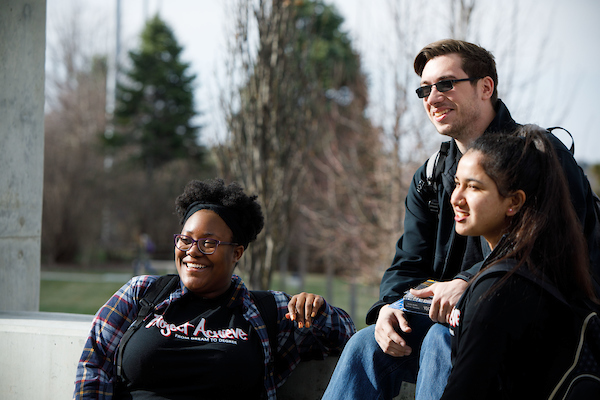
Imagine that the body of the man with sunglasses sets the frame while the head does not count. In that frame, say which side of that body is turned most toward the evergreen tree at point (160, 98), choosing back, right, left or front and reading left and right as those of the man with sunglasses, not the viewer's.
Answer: right

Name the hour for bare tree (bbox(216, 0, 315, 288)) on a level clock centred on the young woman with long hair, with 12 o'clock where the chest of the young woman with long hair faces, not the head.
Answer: The bare tree is roughly at 2 o'clock from the young woman with long hair.

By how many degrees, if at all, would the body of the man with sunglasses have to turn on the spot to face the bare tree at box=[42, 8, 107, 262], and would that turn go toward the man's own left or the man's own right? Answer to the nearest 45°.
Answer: approximately 90° to the man's own right

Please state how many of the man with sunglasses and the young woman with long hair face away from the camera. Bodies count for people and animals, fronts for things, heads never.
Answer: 0

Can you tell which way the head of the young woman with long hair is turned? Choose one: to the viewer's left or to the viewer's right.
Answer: to the viewer's left

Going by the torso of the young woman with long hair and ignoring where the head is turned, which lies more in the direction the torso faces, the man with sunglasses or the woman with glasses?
the woman with glasses

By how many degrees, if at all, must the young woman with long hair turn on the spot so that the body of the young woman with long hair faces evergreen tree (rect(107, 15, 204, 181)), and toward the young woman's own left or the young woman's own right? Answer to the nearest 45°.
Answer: approximately 45° to the young woman's own right

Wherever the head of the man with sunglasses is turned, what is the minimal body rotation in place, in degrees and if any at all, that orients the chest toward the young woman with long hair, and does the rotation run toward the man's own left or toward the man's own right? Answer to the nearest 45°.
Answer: approximately 45° to the man's own left

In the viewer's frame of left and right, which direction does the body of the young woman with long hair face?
facing to the left of the viewer

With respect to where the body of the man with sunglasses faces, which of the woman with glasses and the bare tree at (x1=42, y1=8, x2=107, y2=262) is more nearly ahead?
the woman with glasses

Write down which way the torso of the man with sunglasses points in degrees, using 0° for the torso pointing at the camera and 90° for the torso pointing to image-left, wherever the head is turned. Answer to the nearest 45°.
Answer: approximately 45°

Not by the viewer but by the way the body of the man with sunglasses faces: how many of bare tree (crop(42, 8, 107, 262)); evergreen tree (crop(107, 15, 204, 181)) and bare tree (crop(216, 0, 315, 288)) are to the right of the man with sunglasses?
3
